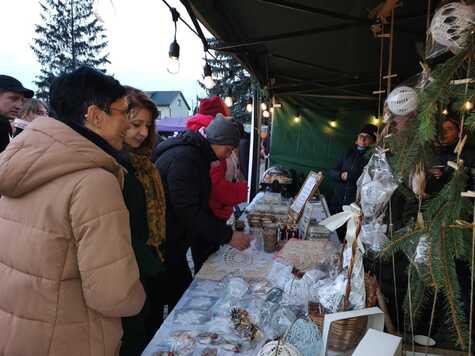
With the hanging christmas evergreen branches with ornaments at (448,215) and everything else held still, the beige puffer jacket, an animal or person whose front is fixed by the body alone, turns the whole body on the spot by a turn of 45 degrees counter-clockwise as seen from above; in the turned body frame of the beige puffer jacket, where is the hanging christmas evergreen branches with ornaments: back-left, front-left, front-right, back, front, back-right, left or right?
back-right

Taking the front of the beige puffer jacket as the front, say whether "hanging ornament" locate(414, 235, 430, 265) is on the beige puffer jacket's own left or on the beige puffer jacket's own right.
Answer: on the beige puffer jacket's own right

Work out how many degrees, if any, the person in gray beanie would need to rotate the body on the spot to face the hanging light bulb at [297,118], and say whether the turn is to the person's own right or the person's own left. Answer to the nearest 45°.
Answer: approximately 90° to the person's own left

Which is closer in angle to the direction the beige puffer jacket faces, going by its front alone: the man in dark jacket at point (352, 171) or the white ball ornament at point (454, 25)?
the man in dark jacket

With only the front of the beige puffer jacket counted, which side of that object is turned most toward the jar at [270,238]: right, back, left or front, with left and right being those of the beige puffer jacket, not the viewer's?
front

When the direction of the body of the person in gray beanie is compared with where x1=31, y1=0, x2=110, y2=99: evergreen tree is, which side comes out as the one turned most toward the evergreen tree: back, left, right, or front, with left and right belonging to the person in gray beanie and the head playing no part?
left

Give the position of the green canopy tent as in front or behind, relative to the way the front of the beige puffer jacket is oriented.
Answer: in front

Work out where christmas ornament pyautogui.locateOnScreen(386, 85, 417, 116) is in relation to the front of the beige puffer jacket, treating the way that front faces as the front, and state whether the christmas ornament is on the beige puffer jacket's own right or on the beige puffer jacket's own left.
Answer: on the beige puffer jacket's own right

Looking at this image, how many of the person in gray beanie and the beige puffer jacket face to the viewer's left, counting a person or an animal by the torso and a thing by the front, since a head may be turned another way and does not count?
0

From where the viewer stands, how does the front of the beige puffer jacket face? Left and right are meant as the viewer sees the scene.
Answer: facing away from the viewer and to the right of the viewer

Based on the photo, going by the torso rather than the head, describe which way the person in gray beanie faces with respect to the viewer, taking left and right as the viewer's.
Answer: facing to the right of the viewer
